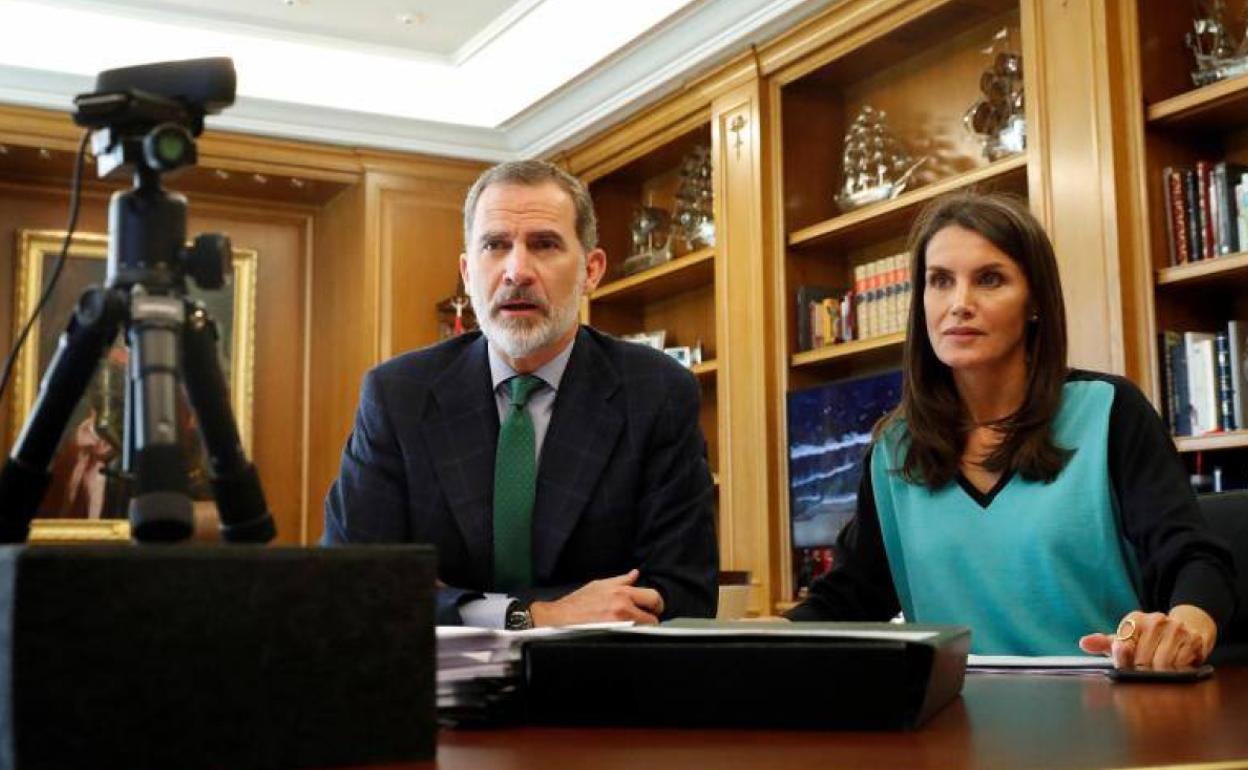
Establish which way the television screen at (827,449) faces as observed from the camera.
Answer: facing the viewer and to the left of the viewer

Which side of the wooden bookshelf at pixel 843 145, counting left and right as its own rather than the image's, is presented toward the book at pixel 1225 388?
left

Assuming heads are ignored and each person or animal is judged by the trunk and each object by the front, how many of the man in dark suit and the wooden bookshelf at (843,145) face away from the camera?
0

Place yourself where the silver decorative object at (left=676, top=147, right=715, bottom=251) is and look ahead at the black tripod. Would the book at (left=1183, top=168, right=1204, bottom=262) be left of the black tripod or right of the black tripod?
left

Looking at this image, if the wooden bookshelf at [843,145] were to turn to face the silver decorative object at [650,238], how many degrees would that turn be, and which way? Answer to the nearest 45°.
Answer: approximately 90° to its right

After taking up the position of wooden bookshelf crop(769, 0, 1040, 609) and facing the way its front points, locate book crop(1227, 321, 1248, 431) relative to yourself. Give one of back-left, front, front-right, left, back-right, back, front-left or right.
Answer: left

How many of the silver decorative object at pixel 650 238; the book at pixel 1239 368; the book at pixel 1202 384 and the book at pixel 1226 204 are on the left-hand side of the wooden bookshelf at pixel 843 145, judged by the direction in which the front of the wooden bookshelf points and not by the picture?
3

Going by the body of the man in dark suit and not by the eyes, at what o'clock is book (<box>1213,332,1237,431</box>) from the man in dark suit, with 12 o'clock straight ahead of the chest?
The book is roughly at 8 o'clock from the man in dark suit.

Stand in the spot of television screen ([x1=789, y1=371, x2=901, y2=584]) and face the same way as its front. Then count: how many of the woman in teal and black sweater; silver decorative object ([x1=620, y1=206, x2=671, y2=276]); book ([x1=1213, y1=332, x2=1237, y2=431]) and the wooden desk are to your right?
1

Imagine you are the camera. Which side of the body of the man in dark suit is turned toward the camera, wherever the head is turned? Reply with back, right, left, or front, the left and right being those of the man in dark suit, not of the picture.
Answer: front

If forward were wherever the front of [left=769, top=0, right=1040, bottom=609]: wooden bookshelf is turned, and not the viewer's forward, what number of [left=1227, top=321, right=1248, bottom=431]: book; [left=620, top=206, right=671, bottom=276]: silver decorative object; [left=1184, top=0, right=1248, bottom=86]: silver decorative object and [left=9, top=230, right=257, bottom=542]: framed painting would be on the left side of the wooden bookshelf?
2

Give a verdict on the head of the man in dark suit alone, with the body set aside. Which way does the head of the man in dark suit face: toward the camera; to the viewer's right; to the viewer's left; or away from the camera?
toward the camera

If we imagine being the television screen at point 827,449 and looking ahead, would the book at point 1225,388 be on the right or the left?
on its left

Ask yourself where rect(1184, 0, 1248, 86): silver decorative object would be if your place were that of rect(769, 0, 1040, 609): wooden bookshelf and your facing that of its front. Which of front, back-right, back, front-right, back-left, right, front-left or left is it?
left

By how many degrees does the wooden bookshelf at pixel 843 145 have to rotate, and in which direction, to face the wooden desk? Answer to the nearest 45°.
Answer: approximately 45° to its left

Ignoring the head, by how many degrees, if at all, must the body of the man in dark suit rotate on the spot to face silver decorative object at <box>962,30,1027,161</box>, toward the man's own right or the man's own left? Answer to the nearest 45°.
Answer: approximately 135° to the man's own left

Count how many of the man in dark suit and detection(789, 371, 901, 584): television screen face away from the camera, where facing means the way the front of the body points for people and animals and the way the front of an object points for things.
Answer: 0
